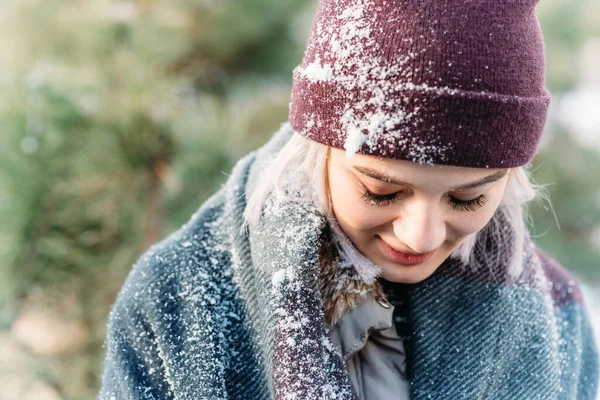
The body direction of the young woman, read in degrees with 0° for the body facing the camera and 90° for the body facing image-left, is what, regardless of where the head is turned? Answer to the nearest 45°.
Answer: approximately 0°
